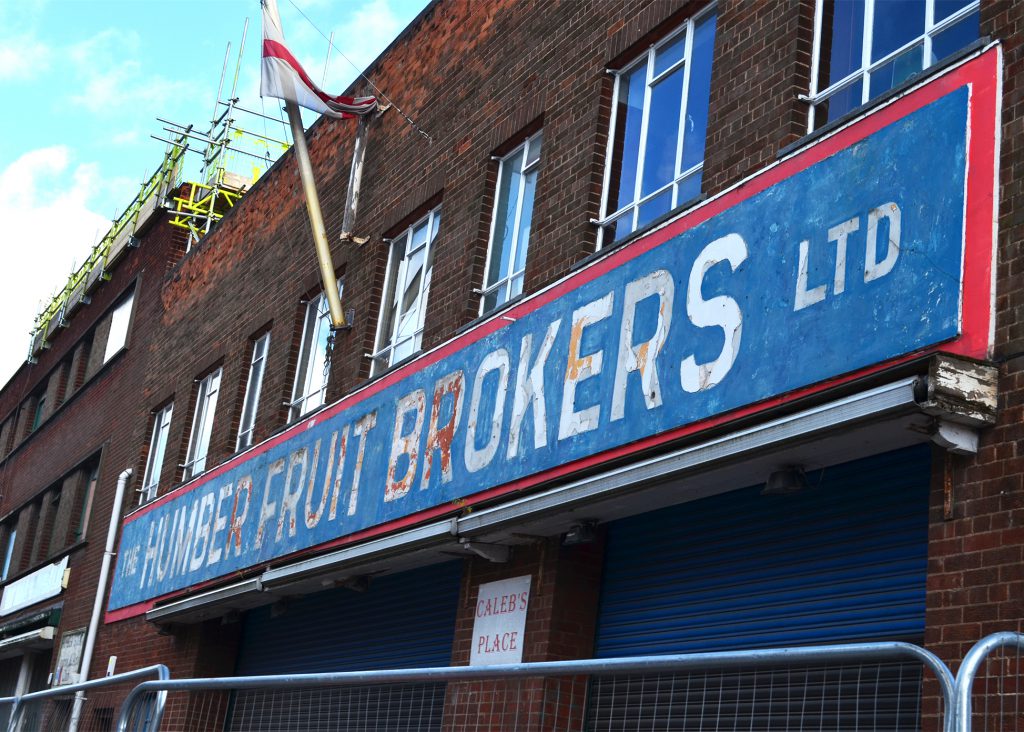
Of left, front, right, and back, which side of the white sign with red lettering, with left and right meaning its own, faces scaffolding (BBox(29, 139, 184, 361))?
right

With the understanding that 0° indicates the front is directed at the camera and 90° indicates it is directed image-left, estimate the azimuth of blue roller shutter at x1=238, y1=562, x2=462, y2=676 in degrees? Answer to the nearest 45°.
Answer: approximately 45°

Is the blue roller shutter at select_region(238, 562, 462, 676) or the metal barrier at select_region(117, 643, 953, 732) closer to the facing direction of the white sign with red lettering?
the metal barrier

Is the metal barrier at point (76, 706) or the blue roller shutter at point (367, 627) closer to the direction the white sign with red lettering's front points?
the metal barrier

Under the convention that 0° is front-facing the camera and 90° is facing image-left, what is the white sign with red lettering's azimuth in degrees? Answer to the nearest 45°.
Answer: approximately 45°

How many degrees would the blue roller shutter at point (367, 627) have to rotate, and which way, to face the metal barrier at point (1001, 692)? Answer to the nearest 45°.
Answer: approximately 45° to its left

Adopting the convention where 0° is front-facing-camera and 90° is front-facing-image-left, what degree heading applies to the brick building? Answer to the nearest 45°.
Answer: approximately 45°
